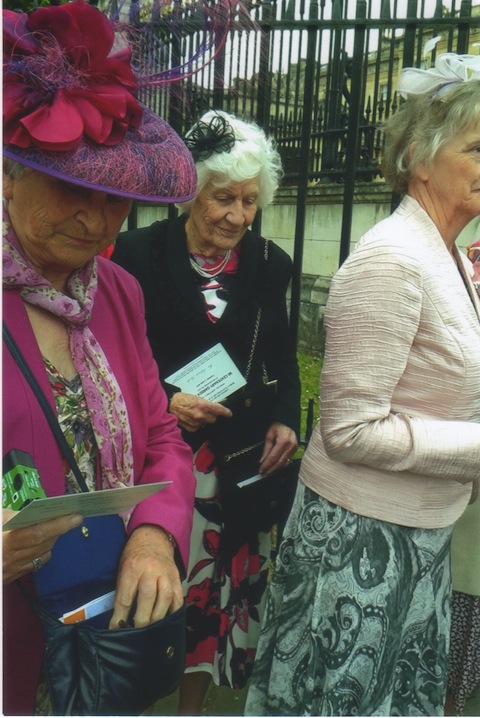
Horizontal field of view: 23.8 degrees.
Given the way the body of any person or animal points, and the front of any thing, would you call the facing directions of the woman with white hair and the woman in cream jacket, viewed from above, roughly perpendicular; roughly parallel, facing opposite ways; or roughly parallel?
roughly perpendicular

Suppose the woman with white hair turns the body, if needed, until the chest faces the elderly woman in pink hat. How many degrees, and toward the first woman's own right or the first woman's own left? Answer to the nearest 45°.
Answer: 0° — they already face them

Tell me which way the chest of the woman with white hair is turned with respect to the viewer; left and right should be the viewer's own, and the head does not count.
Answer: facing the viewer

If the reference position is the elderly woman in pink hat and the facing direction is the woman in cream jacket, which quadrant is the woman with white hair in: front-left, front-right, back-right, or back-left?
front-left
